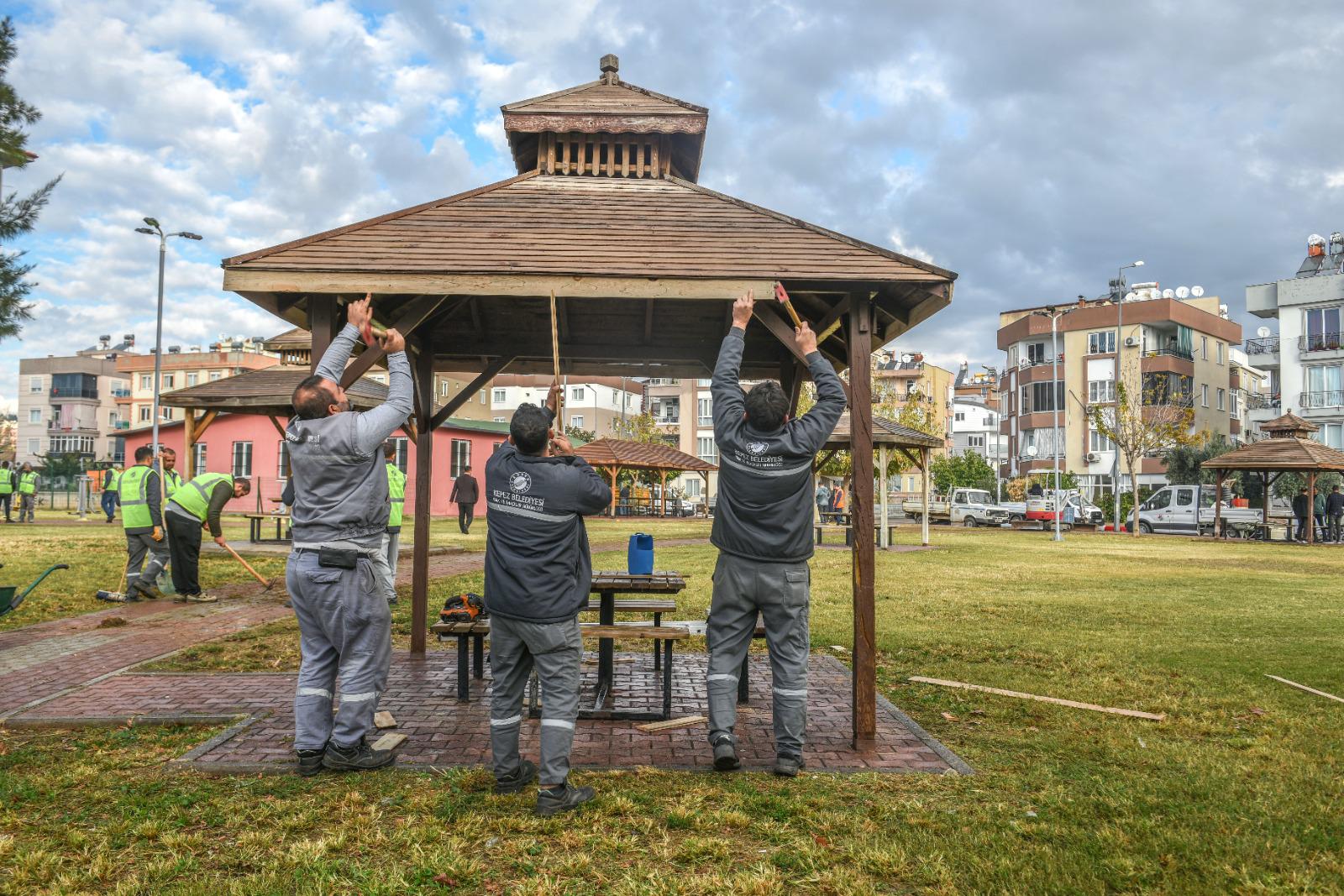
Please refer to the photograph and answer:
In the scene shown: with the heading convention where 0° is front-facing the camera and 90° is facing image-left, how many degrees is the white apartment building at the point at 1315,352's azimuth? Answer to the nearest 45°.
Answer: approximately 0°

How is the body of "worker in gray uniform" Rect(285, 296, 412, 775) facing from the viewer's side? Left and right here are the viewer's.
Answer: facing away from the viewer and to the right of the viewer

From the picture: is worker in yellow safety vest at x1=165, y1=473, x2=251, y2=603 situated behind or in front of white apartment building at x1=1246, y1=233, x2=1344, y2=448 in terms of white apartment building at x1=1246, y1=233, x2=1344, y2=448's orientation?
in front

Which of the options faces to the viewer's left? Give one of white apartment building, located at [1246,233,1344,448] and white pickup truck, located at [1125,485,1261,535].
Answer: the white pickup truck

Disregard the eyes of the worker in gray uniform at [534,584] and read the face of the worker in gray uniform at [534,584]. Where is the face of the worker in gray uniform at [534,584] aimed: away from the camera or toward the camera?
away from the camera

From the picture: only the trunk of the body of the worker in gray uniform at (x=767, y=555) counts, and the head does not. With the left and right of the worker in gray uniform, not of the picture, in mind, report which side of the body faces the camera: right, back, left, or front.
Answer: back

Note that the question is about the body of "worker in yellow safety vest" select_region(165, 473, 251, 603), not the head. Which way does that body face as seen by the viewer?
to the viewer's right

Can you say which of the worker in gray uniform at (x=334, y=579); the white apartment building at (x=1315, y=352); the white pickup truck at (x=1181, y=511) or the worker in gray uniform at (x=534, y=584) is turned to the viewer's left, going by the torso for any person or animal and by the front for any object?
the white pickup truck

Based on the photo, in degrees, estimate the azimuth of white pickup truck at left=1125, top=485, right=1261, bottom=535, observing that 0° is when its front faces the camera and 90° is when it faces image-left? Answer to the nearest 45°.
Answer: approximately 90°

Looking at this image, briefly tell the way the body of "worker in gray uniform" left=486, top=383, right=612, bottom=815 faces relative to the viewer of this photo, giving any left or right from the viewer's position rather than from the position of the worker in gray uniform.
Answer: facing away from the viewer and to the right of the viewer

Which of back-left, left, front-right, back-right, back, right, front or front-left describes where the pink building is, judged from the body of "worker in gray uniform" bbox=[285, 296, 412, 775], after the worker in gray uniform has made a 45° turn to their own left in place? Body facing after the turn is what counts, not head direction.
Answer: front

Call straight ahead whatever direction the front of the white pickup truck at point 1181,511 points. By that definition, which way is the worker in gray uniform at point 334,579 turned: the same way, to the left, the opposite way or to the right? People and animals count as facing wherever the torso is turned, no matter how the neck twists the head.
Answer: to the right

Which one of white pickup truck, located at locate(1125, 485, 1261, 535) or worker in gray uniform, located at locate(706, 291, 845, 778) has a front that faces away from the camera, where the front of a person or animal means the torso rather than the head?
the worker in gray uniform

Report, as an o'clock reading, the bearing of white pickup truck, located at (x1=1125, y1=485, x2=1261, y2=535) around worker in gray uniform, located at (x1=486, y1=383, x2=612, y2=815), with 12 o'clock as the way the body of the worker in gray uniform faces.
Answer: The white pickup truck is roughly at 12 o'clock from the worker in gray uniform.

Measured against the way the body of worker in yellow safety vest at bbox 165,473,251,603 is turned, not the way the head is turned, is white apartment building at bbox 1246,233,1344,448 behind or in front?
in front

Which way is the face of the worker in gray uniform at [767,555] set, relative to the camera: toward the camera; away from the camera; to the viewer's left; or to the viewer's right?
away from the camera
